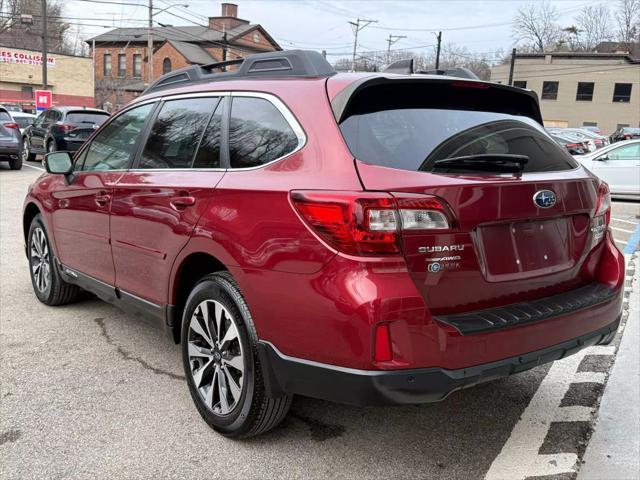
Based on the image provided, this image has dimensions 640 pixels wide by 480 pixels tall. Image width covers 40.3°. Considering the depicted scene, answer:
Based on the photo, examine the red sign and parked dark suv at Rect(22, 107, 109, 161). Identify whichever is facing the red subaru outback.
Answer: the red sign

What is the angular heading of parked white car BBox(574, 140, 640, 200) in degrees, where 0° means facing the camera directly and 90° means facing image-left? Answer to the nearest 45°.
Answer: approximately 90°

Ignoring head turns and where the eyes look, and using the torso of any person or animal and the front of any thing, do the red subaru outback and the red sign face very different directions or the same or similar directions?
very different directions

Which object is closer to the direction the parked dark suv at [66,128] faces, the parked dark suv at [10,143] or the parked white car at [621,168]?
the parked dark suv

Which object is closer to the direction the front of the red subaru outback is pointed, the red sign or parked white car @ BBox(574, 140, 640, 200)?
the red sign

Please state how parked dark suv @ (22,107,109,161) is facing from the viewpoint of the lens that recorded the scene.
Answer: facing away from the viewer and to the left of the viewer

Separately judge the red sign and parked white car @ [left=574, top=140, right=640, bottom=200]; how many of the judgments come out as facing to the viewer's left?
1
